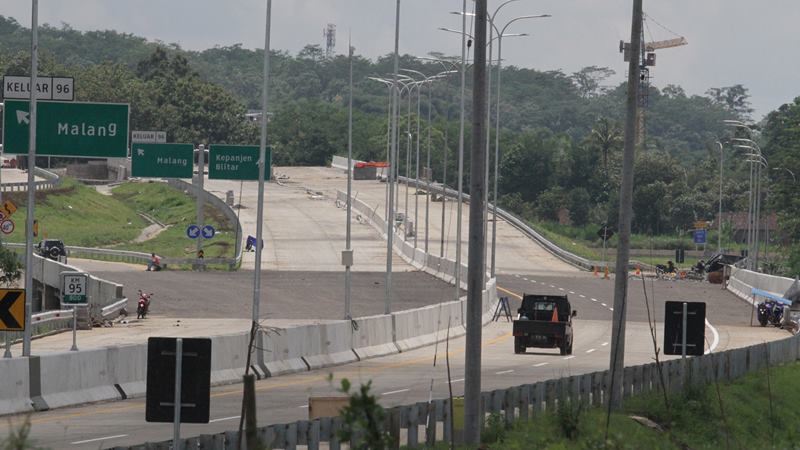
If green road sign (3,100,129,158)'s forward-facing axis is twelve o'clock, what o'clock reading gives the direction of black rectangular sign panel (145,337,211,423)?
The black rectangular sign panel is roughly at 12 o'clock from the green road sign.

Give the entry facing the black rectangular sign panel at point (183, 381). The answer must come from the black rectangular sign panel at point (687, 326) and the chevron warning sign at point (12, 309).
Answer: the chevron warning sign

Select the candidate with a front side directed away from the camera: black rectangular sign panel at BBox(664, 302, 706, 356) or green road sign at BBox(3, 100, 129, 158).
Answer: the black rectangular sign panel

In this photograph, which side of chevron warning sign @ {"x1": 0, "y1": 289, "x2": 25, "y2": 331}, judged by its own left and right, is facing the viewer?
front

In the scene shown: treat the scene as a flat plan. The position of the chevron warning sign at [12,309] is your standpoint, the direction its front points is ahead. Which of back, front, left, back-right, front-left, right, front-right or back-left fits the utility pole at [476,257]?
front-left

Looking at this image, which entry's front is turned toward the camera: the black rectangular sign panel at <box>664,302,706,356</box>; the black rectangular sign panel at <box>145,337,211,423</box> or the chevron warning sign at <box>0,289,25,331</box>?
the chevron warning sign

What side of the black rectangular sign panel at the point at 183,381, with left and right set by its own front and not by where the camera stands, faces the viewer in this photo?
back

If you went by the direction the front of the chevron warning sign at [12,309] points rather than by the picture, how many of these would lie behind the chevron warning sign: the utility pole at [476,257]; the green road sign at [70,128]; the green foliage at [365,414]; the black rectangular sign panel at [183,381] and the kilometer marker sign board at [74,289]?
2

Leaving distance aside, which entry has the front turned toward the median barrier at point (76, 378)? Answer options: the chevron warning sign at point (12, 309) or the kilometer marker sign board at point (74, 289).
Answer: the kilometer marker sign board

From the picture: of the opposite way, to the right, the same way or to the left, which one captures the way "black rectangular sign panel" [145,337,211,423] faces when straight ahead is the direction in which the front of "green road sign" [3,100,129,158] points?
the opposite way

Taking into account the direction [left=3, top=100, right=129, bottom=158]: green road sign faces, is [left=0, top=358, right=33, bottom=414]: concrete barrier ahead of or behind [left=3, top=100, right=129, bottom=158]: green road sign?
ahead

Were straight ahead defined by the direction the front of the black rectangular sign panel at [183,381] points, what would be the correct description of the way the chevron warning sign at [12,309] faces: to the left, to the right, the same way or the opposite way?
the opposite way

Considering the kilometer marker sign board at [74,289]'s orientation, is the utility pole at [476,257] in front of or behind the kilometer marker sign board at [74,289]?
in front

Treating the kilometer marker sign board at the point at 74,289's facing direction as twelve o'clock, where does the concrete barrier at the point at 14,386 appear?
The concrete barrier is roughly at 12 o'clock from the kilometer marker sign board.

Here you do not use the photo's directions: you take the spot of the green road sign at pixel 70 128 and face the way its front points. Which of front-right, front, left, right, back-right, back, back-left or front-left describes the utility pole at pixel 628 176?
front-left

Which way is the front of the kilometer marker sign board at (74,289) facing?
toward the camera
